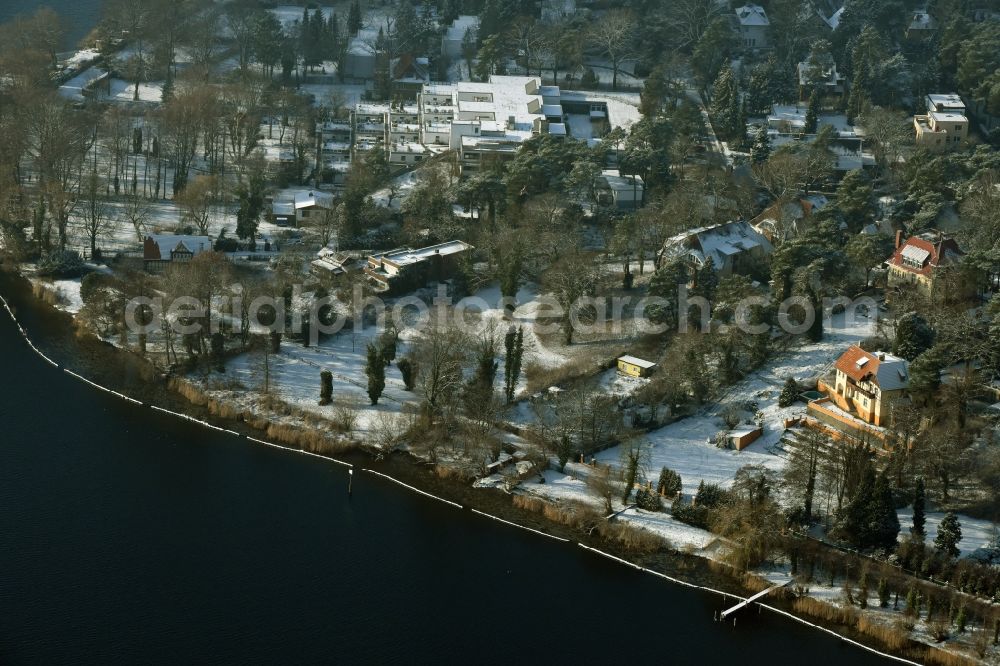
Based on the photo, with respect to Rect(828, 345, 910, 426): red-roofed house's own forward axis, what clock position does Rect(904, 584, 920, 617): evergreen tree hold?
The evergreen tree is roughly at 10 o'clock from the red-roofed house.

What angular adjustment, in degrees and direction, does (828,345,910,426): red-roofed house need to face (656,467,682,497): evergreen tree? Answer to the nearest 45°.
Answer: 0° — it already faces it

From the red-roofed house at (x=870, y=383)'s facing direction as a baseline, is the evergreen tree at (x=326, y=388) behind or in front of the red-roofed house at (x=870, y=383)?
in front

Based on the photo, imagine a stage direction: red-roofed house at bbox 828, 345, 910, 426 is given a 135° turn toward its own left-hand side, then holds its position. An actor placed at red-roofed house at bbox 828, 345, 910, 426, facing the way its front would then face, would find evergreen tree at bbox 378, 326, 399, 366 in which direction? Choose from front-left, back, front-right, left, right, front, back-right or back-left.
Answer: back

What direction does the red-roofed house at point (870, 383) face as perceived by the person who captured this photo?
facing the viewer and to the left of the viewer

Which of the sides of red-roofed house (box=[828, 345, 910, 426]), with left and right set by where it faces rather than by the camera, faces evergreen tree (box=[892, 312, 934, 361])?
back

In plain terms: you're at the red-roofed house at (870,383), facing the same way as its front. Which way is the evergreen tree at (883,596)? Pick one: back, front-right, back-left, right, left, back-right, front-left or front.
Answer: front-left

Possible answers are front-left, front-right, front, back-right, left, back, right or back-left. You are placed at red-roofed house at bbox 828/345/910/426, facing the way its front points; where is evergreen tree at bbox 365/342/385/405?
front-right

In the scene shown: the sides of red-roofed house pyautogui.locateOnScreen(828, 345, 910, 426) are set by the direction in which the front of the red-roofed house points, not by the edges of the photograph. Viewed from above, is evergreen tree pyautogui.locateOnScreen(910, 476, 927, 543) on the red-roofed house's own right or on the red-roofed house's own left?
on the red-roofed house's own left

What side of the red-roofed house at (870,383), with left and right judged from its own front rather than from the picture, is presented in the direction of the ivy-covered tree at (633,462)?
front

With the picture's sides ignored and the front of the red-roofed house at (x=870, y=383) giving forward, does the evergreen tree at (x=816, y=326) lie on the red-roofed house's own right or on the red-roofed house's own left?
on the red-roofed house's own right

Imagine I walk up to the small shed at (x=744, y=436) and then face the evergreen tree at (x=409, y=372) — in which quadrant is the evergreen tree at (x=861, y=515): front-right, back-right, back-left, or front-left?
back-left

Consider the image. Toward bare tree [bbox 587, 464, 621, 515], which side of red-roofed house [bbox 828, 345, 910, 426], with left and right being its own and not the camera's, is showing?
front

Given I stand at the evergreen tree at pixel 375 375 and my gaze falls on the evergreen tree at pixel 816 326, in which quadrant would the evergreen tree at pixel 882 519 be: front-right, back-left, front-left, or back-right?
front-right

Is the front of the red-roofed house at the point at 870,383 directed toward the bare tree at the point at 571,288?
no

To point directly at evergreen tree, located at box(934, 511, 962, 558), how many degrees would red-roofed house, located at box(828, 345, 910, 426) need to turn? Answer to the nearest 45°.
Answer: approximately 90° to its left

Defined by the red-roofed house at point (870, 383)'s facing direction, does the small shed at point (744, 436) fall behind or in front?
in front

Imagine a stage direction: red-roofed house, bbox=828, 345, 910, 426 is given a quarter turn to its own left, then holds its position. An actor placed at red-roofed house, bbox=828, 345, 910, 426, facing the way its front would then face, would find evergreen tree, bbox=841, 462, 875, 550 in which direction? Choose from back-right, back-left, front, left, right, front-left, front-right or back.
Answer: front-right
